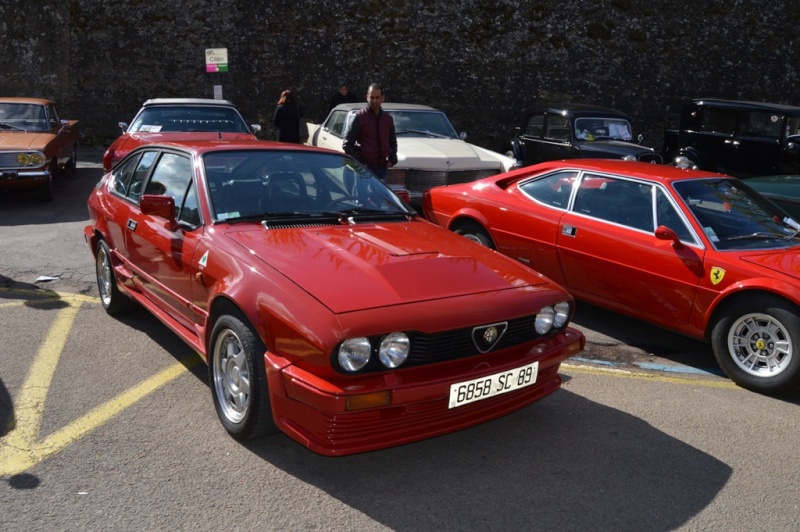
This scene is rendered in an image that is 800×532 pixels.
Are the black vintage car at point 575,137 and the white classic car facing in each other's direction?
no

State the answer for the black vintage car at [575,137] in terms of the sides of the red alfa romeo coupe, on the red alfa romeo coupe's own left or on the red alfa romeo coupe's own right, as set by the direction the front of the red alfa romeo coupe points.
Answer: on the red alfa romeo coupe's own left

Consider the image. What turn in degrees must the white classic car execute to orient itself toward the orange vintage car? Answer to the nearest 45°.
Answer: approximately 135° to its right

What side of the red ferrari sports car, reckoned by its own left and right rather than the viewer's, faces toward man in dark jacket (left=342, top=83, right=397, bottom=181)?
back

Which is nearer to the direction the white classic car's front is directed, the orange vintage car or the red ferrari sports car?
the red ferrari sports car

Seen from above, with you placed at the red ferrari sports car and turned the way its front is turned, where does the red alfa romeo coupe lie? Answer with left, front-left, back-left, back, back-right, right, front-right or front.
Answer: right

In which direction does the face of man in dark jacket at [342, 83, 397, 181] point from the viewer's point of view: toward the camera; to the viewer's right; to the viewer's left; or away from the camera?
toward the camera

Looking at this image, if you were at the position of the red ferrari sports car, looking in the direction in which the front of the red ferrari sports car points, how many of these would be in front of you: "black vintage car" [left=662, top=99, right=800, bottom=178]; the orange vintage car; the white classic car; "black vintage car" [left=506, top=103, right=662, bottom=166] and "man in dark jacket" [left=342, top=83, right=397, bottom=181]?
0

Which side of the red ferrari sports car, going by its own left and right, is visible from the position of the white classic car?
back

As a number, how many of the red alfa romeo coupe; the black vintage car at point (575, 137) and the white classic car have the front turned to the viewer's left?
0

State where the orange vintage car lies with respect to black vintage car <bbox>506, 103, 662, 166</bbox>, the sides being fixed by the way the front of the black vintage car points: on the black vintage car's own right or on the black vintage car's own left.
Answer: on the black vintage car's own right

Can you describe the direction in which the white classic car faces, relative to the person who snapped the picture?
facing the viewer and to the right of the viewer

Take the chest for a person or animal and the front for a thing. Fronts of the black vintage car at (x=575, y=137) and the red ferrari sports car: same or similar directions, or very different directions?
same or similar directions

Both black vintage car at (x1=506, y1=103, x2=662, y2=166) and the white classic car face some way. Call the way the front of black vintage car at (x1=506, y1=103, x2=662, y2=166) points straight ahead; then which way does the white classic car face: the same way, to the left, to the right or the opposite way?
the same way

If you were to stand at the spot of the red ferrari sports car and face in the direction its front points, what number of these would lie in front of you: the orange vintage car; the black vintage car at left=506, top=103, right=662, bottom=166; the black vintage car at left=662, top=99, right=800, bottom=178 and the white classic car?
0

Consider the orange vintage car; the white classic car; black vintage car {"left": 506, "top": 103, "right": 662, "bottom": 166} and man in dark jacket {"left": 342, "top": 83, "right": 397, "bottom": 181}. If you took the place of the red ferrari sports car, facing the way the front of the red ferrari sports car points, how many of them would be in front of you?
0

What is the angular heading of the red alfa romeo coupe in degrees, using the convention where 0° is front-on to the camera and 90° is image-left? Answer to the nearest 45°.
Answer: approximately 315°

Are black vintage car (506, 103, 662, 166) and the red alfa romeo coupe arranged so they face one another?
no

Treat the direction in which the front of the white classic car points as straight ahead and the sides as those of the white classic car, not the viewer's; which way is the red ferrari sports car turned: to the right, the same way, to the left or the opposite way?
the same way
